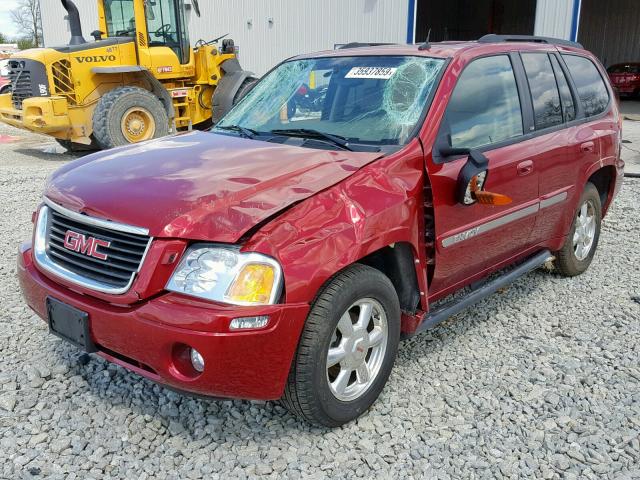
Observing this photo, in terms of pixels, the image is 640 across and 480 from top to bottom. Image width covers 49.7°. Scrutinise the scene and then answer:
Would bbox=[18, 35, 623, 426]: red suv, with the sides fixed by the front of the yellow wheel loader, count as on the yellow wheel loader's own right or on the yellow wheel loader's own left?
on the yellow wheel loader's own right

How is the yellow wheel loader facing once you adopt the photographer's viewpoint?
facing away from the viewer and to the right of the viewer

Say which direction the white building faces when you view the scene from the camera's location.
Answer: facing the viewer

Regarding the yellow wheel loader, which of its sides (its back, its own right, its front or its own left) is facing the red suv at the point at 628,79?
front

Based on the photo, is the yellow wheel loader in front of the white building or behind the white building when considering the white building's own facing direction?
in front

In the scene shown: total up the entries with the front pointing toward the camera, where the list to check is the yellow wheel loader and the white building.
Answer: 1

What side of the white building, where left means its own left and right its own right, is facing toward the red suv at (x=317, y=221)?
front

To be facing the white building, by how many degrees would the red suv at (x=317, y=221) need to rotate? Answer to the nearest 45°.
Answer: approximately 135° to its right

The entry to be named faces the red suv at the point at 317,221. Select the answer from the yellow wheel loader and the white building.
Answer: the white building
